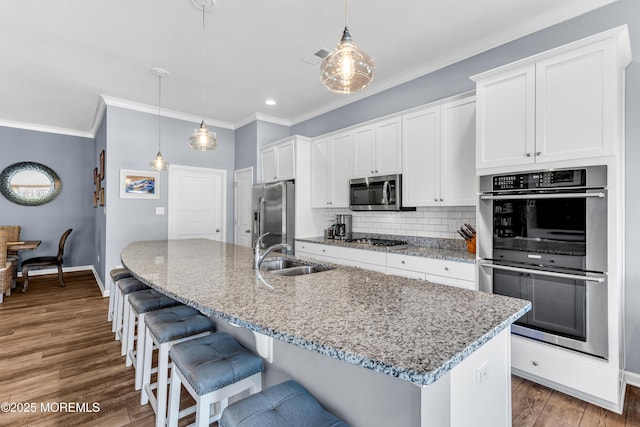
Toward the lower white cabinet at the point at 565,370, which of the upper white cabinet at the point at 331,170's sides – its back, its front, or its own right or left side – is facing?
left

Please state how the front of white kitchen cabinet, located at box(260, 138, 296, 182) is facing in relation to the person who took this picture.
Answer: facing the viewer and to the left of the viewer

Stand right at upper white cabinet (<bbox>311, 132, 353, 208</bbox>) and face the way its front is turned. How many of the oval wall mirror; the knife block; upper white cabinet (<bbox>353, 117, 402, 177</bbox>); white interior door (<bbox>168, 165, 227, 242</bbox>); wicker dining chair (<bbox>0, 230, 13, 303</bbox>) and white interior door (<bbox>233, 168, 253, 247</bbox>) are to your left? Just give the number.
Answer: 2

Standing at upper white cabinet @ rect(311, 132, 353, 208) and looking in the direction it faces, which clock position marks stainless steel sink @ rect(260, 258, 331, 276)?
The stainless steel sink is roughly at 11 o'clock from the upper white cabinet.

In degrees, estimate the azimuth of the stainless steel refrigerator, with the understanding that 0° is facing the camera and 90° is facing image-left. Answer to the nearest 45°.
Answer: approximately 45°

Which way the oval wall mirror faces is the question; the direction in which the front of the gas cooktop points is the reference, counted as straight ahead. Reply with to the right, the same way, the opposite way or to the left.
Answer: to the left

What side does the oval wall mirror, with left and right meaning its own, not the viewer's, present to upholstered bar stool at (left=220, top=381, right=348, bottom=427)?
front

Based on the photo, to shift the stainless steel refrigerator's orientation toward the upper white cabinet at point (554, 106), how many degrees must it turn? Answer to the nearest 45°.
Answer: approximately 90° to its left

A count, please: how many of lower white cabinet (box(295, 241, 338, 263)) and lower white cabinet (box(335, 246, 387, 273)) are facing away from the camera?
0

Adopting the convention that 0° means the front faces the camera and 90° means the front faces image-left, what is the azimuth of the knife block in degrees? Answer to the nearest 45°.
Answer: approximately 45°

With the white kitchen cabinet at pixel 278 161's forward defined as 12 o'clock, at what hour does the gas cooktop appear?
The gas cooktop is roughly at 9 o'clock from the white kitchen cabinet.

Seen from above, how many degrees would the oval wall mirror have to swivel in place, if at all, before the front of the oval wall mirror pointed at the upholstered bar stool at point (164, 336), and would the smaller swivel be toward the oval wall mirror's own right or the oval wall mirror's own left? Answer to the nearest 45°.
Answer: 0° — it already faces it

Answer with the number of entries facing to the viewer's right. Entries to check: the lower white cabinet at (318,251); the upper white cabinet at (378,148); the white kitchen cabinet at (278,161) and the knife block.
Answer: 0

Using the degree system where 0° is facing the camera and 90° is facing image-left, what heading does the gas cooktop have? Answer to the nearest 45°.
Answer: approximately 45°

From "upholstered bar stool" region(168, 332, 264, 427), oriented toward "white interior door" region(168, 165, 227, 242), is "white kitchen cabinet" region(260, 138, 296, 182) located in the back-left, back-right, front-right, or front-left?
front-right

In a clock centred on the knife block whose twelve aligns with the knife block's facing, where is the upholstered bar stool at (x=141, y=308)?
The upholstered bar stool is roughly at 12 o'clock from the knife block.
